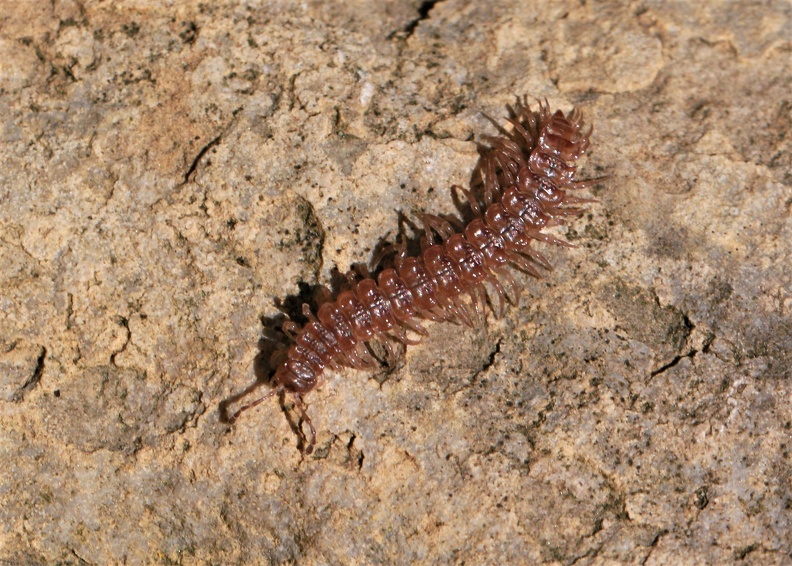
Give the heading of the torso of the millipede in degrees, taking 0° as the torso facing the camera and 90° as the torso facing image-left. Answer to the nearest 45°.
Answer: approximately 45°
